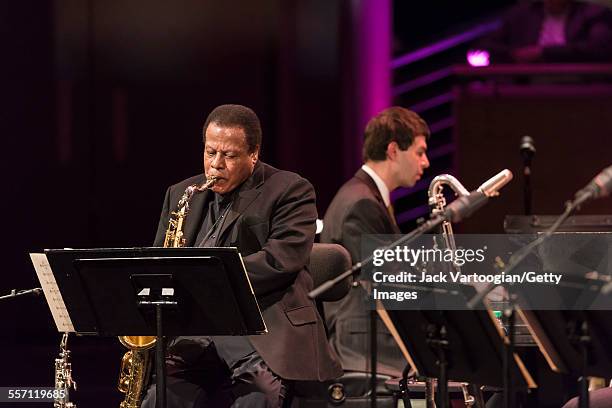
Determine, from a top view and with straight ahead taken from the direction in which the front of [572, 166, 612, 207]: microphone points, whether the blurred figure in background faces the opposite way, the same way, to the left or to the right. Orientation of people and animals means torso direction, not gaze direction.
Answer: to the right

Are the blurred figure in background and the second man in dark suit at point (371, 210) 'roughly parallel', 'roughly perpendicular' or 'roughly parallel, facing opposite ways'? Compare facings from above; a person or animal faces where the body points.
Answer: roughly perpendicular

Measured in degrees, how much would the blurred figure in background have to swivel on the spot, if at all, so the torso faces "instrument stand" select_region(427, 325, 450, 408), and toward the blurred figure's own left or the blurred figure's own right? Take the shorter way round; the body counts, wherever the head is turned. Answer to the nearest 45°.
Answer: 0° — they already face it

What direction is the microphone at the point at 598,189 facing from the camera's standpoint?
to the viewer's right

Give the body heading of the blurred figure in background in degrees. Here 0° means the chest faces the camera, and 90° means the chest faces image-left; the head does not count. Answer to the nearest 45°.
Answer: approximately 0°
